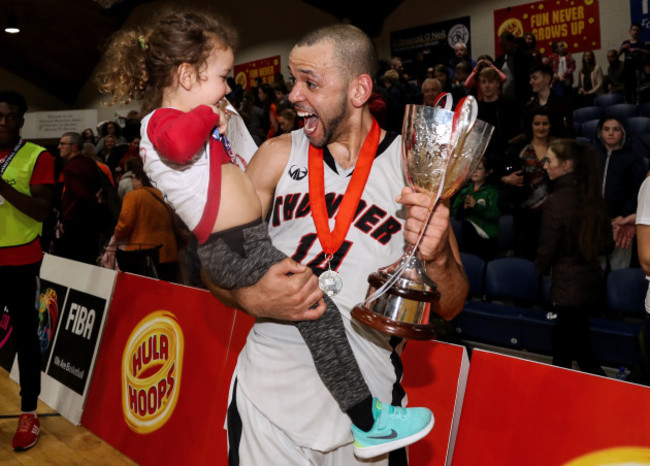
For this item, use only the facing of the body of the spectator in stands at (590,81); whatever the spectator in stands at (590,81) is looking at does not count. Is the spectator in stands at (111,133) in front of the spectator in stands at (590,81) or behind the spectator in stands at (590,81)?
in front

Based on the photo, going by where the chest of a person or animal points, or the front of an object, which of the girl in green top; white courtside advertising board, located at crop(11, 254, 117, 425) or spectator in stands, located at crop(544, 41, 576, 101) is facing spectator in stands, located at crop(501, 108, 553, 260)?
spectator in stands, located at crop(544, 41, 576, 101)

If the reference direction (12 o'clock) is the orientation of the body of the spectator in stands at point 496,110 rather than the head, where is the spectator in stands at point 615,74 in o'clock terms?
the spectator in stands at point 615,74 is roughly at 7 o'clock from the spectator in stands at point 496,110.

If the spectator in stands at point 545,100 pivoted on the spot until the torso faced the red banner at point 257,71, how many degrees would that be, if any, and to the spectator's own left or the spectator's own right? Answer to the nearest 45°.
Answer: approximately 90° to the spectator's own right

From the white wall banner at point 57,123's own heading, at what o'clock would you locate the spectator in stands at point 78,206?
The spectator in stands is roughly at 12 o'clock from the white wall banner.

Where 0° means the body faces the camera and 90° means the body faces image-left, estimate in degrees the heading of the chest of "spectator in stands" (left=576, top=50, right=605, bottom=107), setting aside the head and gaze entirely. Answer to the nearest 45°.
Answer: approximately 45°

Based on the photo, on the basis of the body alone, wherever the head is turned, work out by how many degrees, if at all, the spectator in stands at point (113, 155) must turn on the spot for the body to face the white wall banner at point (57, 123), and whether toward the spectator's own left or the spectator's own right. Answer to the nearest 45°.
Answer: approximately 180°

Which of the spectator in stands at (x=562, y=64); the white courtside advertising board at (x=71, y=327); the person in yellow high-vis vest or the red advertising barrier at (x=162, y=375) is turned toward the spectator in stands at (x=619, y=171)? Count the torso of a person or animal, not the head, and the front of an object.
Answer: the spectator in stands at (x=562, y=64)

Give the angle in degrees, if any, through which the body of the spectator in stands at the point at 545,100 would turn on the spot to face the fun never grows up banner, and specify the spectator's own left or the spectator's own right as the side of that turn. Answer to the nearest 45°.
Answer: approximately 135° to the spectator's own right

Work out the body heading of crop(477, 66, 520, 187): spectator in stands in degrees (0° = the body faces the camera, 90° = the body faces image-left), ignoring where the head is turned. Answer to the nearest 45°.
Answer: approximately 0°
